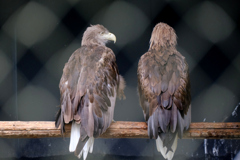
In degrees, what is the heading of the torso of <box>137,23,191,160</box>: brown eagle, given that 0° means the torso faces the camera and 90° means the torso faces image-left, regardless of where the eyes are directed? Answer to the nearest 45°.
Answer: approximately 180°

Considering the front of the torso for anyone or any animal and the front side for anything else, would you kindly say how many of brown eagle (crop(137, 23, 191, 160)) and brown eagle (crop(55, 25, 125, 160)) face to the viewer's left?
0

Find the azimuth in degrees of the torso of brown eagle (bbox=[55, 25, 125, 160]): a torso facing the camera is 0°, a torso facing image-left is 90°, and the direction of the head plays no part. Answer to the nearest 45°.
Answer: approximately 225°
